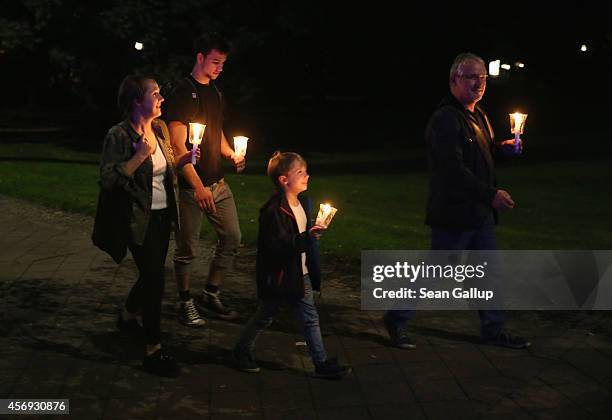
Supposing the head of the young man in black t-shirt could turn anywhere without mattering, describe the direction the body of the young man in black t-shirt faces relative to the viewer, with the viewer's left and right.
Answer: facing the viewer and to the right of the viewer

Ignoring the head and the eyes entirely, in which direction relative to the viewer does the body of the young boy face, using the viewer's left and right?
facing to the right of the viewer

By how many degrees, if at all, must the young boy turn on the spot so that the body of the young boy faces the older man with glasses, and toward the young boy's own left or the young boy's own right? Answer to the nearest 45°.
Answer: approximately 45° to the young boy's own left

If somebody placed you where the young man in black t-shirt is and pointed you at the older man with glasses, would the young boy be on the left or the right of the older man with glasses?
right

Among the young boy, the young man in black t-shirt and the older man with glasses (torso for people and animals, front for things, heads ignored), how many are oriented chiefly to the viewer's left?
0

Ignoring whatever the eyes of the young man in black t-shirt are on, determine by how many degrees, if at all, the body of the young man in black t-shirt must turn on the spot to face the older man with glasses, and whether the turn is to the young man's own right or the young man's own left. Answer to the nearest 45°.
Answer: approximately 45° to the young man's own left

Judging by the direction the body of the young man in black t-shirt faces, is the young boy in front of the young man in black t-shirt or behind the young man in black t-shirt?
in front

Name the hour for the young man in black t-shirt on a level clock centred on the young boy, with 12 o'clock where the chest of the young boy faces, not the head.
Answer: The young man in black t-shirt is roughly at 8 o'clock from the young boy.

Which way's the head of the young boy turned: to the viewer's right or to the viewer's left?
to the viewer's right

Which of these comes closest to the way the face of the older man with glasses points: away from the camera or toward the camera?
toward the camera

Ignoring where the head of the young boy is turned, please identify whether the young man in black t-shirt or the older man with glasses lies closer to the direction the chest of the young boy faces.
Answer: the older man with glasses
